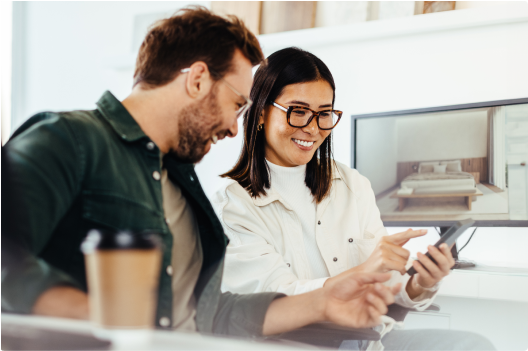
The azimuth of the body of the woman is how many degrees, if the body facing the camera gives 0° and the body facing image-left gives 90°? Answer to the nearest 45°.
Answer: approximately 315°

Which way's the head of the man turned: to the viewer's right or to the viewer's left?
to the viewer's right

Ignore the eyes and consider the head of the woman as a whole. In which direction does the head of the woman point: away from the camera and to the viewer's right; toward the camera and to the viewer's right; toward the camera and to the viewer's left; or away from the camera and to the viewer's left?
toward the camera and to the viewer's right

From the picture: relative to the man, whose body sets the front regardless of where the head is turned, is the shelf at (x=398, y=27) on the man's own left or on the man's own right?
on the man's own left

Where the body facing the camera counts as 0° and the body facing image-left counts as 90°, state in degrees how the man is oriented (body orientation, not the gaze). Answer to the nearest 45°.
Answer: approximately 315°
